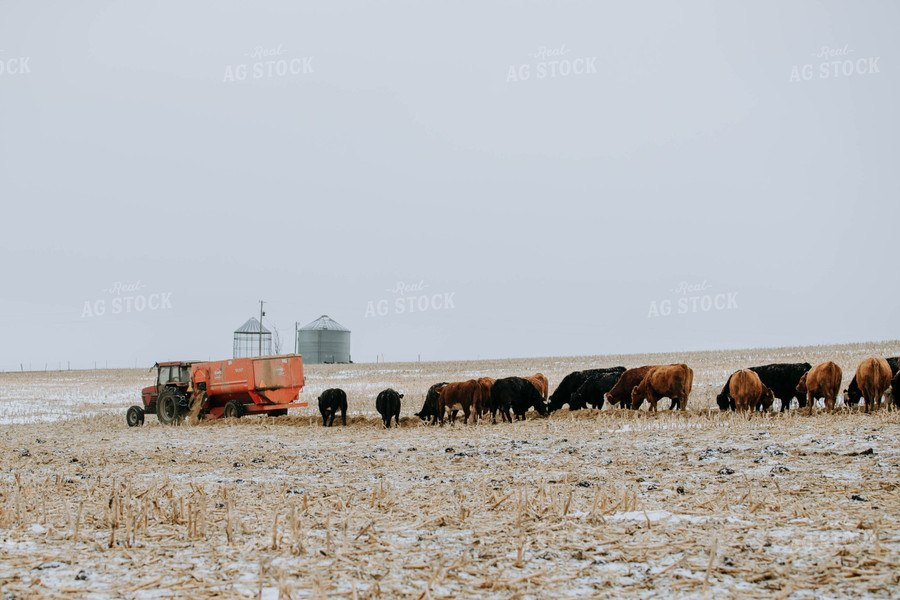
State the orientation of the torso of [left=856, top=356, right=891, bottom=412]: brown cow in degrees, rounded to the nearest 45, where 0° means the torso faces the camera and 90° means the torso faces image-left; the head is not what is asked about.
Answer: approximately 180°

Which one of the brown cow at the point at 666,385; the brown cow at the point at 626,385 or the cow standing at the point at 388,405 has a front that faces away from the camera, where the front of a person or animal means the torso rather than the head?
the cow standing

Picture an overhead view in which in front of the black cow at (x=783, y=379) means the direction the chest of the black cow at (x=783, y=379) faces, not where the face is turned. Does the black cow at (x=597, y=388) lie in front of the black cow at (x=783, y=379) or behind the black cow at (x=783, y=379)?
in front

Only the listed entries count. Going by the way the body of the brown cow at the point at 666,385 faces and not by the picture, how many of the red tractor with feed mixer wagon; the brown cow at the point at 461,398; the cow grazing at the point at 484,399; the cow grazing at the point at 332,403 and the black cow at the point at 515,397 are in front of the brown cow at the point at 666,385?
5

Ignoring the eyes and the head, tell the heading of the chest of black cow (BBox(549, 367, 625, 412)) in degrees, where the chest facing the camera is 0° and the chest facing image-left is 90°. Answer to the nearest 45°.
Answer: approximately 90°

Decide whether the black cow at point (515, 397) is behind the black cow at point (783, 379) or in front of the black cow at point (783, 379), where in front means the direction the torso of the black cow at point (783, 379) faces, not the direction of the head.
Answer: in front

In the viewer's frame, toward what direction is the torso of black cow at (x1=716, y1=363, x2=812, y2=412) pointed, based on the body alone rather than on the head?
to the viewer's left

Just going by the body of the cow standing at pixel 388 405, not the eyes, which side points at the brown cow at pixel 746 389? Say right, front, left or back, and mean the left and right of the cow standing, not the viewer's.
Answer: right

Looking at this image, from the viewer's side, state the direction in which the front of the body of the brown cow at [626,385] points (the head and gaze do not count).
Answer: to the viewer's left

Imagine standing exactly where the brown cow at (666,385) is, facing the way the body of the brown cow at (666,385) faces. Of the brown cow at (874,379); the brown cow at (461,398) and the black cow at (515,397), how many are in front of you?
2

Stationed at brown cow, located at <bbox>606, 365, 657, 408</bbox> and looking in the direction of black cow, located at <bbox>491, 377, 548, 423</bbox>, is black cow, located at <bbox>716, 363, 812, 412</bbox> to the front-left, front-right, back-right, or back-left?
back-left

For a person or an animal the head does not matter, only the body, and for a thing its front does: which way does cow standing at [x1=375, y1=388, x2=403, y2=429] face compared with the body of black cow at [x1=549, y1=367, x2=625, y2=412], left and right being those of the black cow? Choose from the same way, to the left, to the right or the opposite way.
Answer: to the right
